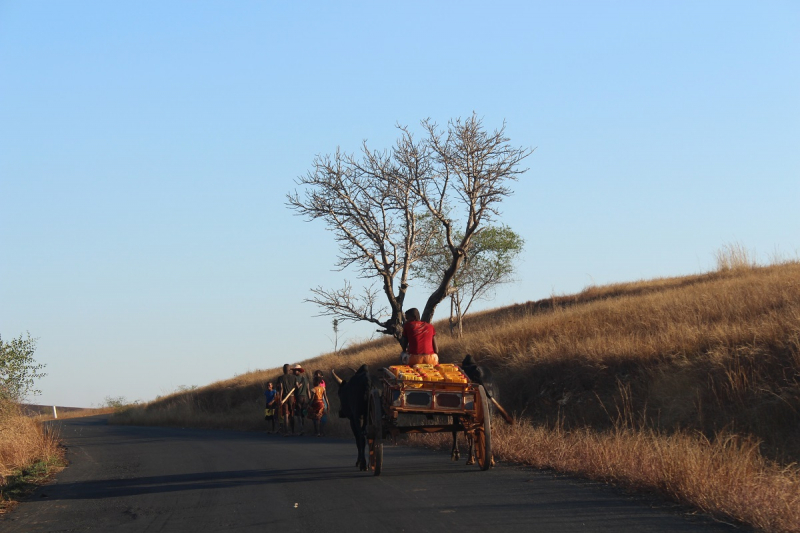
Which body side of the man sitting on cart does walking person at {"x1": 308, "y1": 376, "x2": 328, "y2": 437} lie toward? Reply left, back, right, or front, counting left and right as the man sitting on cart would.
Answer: front

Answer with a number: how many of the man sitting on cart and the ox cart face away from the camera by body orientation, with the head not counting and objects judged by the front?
2

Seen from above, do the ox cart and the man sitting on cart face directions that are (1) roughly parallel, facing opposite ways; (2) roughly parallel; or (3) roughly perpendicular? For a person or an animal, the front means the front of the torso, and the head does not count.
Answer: roughly parallel

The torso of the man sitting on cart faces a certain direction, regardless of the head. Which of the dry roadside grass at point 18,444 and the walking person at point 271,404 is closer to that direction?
the walking person

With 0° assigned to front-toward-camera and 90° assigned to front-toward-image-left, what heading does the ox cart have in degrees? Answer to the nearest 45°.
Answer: approximately 180°

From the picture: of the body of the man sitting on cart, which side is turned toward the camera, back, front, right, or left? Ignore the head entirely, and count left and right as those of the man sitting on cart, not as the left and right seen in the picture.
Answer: back

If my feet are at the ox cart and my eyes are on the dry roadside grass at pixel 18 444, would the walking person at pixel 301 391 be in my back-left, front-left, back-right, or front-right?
front-right

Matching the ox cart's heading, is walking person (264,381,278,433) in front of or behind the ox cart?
in front

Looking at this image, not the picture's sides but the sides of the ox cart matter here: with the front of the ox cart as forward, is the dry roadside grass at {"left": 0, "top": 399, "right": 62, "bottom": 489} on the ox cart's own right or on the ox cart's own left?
on the ox cart's own left

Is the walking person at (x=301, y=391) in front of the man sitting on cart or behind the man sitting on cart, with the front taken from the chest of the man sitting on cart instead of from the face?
in front
